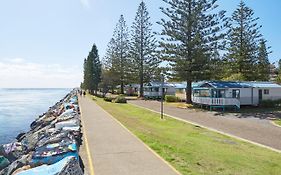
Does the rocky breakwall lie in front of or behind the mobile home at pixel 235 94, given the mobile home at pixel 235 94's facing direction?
in front
